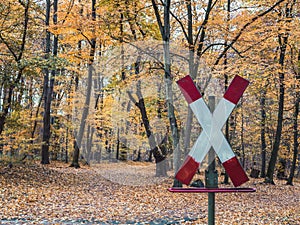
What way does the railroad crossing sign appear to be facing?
toward the camera

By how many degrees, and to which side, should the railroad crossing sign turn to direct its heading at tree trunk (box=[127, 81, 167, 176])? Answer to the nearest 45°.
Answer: approximately 180°
